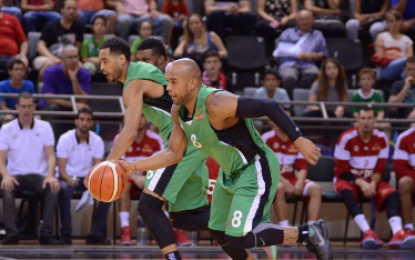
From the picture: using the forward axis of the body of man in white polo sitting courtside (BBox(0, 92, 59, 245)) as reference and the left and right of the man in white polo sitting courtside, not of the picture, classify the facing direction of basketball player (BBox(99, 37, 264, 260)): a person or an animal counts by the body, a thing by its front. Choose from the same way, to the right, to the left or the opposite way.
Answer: to the right

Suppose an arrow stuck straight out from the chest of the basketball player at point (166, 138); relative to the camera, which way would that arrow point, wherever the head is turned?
to the viewer's left

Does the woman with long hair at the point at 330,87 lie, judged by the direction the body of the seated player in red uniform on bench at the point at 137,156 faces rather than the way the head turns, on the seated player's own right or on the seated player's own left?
on the seated player's own left

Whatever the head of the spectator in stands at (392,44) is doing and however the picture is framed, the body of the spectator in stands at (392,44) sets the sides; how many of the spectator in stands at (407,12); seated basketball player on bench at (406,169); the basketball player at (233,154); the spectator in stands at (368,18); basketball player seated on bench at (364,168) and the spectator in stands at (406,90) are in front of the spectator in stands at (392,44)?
4

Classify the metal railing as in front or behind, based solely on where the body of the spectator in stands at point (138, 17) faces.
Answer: in front

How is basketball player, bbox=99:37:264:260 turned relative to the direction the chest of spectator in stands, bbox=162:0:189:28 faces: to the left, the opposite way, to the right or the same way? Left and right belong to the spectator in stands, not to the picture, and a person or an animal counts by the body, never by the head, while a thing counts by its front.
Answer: to the right

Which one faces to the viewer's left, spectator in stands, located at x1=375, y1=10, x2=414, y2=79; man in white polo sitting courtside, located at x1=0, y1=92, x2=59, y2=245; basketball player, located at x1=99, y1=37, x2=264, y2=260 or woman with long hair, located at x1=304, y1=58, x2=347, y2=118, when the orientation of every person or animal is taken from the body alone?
the basketball player

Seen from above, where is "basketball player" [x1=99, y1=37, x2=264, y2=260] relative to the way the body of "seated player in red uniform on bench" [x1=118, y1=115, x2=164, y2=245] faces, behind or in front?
in front

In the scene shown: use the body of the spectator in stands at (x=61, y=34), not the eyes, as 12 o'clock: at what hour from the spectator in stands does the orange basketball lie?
The orange basketball is roughly at 12 o'clock from the spectator in stands.
